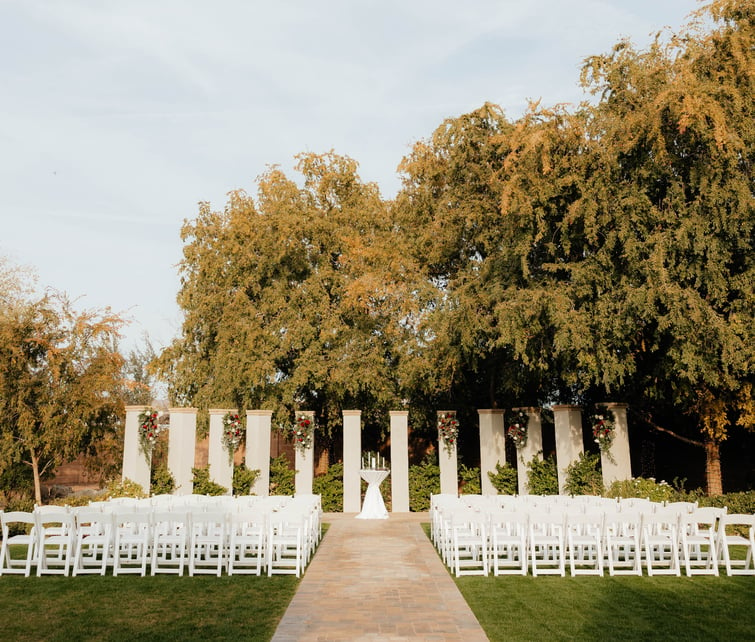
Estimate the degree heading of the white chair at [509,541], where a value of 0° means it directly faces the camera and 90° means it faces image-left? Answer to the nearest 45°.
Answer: approximately 180°

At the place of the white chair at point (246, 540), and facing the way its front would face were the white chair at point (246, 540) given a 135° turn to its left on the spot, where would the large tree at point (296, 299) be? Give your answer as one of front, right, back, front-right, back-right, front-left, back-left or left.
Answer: back-right

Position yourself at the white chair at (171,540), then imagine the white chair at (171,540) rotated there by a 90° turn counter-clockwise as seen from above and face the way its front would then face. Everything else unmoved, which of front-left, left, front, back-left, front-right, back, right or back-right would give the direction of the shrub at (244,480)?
right

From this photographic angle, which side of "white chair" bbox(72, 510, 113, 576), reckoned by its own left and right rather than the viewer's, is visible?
back

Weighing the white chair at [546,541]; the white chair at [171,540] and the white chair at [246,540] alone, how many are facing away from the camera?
3

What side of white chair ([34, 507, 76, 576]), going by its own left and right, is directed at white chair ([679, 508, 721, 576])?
right

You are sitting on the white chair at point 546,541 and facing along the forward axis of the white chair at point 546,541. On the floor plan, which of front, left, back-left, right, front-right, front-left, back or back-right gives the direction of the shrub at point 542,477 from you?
front

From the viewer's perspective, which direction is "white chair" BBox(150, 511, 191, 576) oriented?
away from the camera

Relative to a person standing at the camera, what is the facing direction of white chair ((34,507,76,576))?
facing away from the viewer

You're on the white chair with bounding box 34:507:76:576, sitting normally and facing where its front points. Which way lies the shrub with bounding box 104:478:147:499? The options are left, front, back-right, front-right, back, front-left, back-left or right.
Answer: front

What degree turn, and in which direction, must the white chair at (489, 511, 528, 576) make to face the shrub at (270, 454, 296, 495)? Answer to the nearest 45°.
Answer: approximately 45° to its left

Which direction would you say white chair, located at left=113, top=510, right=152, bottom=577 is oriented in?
away from the camera

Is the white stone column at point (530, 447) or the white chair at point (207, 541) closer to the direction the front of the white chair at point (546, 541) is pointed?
the white stone column

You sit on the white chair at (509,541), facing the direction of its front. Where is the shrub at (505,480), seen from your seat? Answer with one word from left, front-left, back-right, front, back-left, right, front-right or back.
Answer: front

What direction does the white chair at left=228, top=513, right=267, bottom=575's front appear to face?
away from the camera

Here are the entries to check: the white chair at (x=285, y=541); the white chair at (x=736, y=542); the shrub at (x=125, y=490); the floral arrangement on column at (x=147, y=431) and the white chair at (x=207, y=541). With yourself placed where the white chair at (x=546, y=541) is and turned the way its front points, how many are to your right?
1
